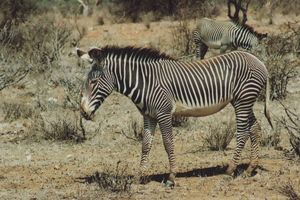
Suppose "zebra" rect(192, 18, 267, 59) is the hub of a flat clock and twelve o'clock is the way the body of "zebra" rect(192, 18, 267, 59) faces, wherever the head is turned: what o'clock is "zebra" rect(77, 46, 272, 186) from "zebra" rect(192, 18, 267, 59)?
"zebra" rect(77, 46, 272, 186) is roughly at 3 o'clock from "zebra" rect(192, 18, 267, 59).

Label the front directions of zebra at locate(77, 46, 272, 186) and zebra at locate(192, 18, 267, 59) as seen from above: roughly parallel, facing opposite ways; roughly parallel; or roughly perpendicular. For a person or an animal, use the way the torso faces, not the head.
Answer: roughly parallel, facing opposite ways

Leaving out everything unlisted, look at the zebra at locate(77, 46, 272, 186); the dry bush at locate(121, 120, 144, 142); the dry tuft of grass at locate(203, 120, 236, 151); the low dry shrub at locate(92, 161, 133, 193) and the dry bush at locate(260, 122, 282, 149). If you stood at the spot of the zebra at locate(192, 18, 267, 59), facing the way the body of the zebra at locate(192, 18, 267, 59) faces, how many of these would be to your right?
5

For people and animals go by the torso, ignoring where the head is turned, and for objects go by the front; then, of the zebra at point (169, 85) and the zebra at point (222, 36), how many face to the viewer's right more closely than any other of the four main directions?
1

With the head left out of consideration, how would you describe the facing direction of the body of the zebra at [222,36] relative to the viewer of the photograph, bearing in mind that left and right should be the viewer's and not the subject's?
facing to the right of the viewer

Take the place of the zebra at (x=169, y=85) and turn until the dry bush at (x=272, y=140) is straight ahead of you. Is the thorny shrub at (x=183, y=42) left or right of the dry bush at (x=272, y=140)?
left

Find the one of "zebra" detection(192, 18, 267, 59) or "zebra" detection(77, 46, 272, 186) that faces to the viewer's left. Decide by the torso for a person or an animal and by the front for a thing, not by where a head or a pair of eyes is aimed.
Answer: "zebra" detection(77, 46, 272, 186)

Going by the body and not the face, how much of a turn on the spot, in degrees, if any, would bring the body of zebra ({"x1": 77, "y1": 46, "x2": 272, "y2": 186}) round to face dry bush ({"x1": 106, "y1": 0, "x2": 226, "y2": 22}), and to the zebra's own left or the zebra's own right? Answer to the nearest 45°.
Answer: approximately 90° to the zebra's own right

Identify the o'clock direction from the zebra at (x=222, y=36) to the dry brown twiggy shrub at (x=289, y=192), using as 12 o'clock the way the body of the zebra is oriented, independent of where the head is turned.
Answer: The dry brown twiggy shrub is roughly at 3 o'clock from the zebra.

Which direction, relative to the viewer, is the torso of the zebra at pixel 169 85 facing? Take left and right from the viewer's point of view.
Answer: facing to the left of the viewer

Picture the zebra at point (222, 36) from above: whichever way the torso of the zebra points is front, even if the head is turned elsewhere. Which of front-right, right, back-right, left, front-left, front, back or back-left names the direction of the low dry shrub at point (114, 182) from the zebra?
right
